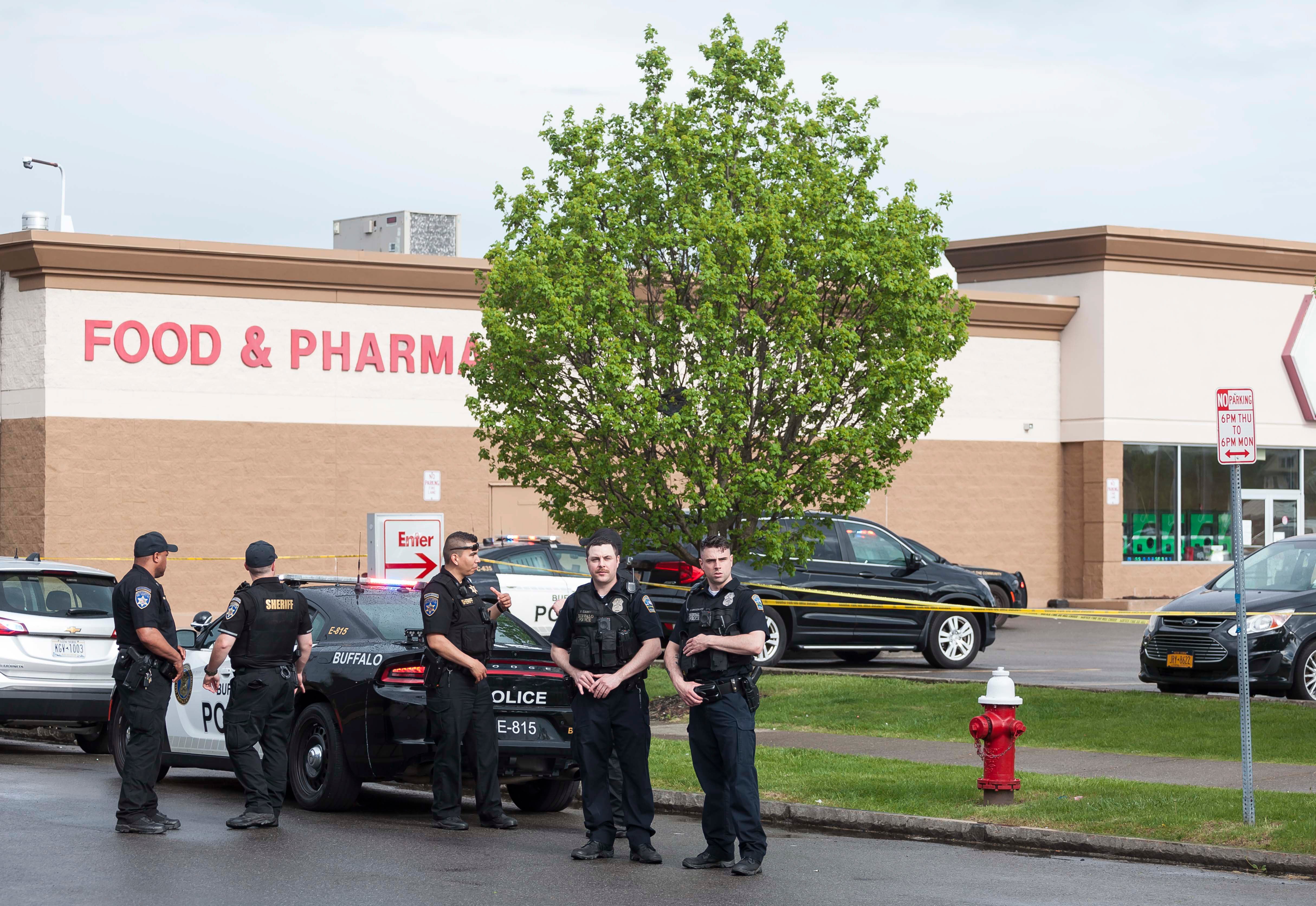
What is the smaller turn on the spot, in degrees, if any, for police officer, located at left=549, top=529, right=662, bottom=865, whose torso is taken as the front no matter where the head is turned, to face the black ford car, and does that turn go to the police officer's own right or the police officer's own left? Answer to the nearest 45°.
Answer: approximately 135° to the police officer's own left

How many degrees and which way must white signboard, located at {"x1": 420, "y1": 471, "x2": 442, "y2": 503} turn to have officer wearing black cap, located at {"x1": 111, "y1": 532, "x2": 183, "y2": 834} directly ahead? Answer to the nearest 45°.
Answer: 0° — it already faces them

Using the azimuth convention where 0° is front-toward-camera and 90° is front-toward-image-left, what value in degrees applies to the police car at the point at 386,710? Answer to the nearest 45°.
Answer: approximately 135°

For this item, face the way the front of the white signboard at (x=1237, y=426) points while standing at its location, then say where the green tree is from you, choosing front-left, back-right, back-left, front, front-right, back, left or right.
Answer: back-right

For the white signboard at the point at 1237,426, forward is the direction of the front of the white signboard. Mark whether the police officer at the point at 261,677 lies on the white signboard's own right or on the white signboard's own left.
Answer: on the white signboard's own right

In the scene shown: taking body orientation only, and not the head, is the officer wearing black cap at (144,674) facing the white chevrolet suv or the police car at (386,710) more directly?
the police car

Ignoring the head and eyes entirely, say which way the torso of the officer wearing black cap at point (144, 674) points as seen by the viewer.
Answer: to the viewer's right

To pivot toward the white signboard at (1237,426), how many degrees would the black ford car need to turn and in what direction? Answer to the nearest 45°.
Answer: approximately 45° to its left

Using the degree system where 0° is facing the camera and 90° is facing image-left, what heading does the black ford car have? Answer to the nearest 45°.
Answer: approximately 45°

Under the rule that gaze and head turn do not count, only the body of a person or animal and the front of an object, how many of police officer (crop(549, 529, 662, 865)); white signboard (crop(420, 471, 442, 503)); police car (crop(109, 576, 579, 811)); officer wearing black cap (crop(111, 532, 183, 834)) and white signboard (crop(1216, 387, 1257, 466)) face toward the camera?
3
